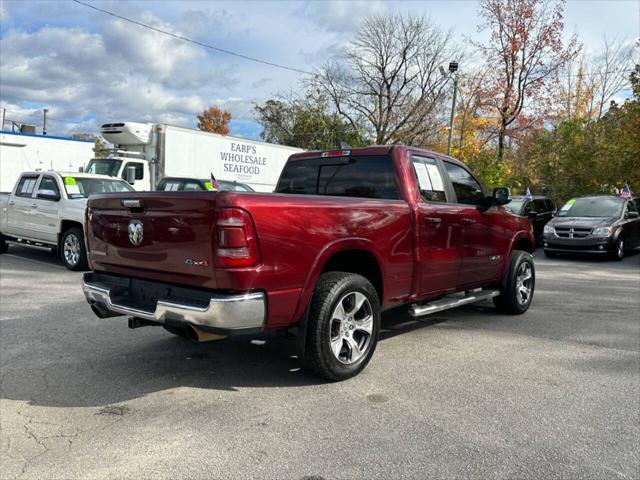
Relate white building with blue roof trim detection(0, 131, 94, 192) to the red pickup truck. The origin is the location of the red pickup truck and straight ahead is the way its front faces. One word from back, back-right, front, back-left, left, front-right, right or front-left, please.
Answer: left

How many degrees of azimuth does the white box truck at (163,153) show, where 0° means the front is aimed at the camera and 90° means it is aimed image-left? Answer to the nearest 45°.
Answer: approximately 45°

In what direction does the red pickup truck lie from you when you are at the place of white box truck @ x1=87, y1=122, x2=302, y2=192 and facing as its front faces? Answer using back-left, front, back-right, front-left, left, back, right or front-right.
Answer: front-left

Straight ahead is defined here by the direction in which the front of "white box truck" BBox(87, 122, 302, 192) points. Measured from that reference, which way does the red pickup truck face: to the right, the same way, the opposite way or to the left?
the opposite way

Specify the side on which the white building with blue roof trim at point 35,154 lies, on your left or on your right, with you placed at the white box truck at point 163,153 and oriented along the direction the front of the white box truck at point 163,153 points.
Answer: on your right

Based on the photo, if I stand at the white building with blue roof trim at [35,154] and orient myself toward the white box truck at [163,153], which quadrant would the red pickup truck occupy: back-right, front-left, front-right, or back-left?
front-right

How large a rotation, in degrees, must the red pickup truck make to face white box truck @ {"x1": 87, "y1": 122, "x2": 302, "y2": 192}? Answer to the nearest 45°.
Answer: approximately 45° to its left

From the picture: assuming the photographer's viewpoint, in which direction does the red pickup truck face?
facing away from the viewer and to the right of the viewer

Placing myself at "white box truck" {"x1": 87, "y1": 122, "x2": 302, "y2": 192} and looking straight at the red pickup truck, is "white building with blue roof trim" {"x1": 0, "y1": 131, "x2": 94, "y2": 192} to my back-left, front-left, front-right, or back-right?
back-right

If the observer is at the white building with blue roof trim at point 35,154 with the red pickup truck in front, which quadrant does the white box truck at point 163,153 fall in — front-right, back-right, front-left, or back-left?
front-left
